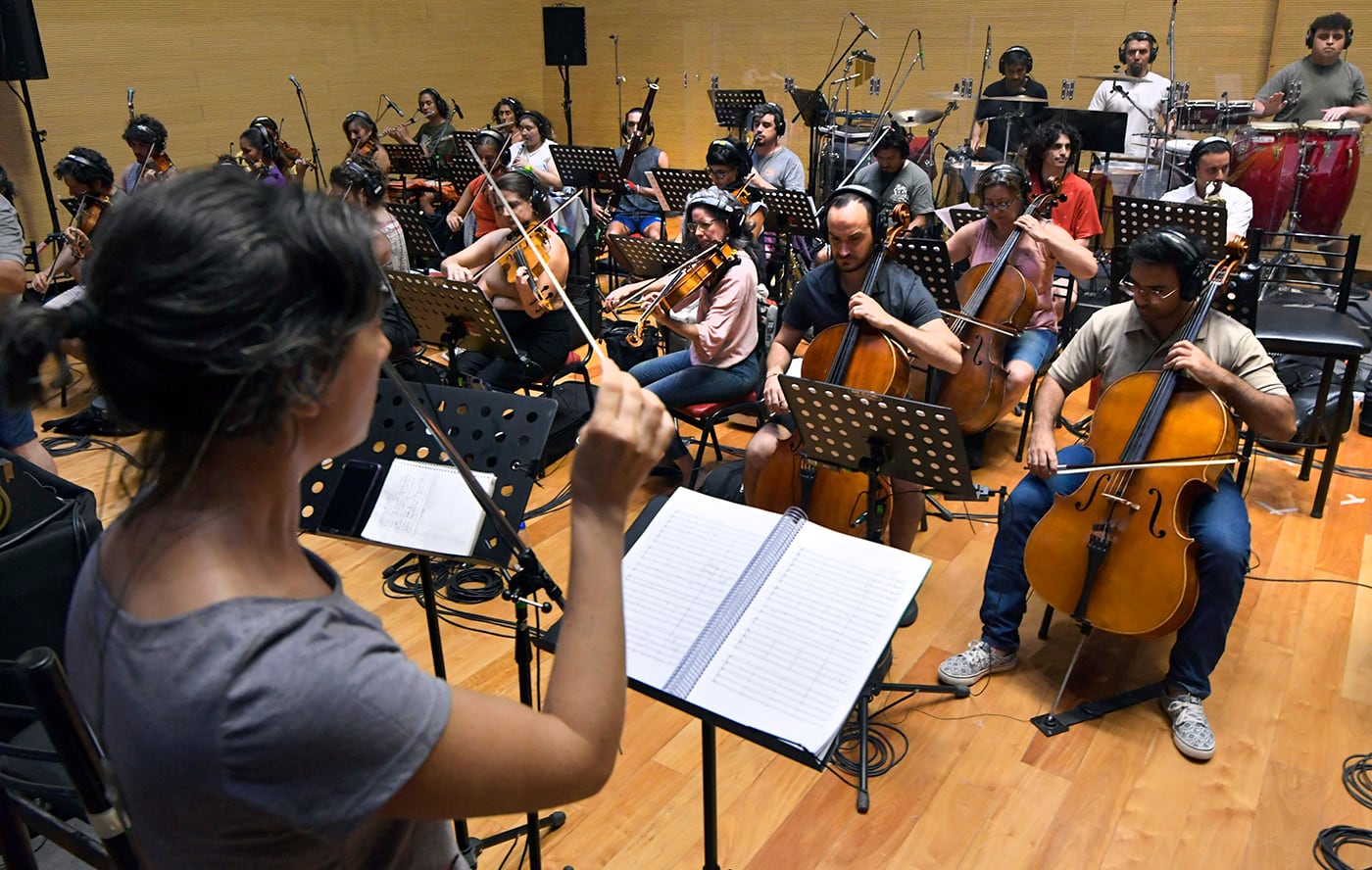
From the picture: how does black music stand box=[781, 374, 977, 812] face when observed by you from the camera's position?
facing away from the viewer and to the right of the viewer

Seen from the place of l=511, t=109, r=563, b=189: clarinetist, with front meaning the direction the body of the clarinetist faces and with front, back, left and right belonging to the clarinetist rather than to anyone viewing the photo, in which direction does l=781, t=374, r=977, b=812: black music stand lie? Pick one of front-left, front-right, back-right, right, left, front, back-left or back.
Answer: front-left

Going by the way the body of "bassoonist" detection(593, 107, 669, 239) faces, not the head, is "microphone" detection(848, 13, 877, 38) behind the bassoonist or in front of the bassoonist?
behind

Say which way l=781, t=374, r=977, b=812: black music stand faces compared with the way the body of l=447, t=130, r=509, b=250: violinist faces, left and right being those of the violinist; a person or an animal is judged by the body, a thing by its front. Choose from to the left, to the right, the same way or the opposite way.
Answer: the opposite way

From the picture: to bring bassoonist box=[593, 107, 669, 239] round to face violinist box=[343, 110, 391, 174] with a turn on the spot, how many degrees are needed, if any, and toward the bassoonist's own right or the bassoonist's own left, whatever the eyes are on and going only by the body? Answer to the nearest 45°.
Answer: approximately 135° to the bassoonist's own right

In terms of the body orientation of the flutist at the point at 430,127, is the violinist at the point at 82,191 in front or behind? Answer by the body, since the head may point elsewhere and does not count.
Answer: in front

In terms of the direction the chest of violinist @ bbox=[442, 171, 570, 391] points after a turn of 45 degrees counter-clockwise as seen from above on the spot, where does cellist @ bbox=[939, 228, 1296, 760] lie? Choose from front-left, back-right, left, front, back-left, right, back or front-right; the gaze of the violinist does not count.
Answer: front-left

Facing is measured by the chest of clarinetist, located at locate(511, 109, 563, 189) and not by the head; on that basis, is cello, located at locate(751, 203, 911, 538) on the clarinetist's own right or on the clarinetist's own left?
on the clarinetist's own left

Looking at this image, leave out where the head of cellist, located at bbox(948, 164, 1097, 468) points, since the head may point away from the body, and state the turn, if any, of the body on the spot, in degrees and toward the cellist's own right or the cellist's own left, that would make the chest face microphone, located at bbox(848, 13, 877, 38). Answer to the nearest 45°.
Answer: approximately 135° to the cellist's own right

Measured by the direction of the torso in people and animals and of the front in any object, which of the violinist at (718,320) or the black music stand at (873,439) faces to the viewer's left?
the violinist

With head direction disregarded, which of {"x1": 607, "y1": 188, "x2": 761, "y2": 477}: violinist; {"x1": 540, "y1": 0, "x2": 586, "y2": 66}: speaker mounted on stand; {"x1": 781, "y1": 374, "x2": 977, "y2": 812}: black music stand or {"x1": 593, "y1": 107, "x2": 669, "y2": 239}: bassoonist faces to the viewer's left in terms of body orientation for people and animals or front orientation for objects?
{"x1": 607, "y1": 188, "x2": 761, "y2": 477}: violinist

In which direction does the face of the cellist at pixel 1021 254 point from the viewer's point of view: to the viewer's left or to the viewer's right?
to the viewer's left

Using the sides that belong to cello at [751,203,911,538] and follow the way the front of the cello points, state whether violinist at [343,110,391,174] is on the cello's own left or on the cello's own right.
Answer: on the cello's own right
